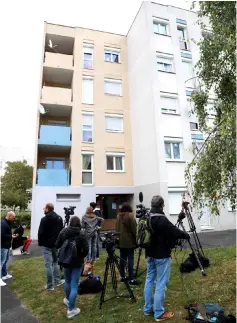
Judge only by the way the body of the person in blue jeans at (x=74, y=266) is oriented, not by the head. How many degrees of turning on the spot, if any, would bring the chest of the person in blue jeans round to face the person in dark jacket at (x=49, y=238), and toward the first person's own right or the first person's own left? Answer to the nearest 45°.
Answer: approximately 90° to the first person's own left

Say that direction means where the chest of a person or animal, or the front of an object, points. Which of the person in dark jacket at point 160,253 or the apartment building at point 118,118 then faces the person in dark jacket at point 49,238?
the apartment building

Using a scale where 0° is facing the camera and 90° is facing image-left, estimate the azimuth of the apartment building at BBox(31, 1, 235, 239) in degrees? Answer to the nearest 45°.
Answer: approximately 0°

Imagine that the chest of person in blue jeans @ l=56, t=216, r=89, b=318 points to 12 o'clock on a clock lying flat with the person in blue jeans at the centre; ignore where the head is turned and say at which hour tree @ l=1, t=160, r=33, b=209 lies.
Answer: The tree is roughly at 10 o'clock from the person in blue jeans.

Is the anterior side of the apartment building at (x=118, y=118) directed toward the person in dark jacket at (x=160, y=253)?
yes

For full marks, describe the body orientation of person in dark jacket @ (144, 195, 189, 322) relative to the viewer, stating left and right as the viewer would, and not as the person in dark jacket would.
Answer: facing away from the viewer and to the right of the viewer

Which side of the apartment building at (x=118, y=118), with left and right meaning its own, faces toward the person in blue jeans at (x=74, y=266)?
front

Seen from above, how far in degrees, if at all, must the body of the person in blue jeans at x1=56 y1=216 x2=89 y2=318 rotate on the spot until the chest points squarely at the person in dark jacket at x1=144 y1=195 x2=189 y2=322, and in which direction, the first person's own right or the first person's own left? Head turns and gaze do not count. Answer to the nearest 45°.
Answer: approximately 90° to the first person's own right

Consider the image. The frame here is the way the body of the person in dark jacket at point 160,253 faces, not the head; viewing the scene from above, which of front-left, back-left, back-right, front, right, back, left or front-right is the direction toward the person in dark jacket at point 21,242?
left

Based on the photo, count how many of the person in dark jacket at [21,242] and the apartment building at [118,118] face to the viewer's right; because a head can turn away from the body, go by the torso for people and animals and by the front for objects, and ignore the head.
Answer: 1

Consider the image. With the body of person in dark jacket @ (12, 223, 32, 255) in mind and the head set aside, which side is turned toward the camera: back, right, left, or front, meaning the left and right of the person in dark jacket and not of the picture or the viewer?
right

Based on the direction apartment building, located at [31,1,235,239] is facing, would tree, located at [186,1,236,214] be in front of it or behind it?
in front
